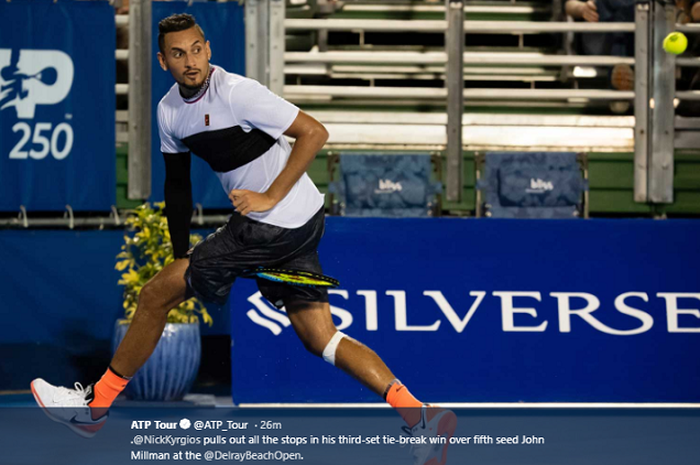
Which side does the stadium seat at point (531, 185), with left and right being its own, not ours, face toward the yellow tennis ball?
left

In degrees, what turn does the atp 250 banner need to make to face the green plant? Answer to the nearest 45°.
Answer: approximately 45° to its left

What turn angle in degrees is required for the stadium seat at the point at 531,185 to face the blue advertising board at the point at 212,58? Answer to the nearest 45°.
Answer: approximately 90° to its right

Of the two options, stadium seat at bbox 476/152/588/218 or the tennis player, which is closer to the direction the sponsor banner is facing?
the tennis player

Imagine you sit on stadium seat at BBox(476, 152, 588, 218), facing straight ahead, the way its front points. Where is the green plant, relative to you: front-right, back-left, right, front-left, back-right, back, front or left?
front-right

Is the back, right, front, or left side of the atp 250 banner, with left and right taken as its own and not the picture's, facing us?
front

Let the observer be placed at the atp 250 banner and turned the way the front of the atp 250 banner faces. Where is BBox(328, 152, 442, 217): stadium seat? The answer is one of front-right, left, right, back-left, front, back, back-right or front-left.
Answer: left

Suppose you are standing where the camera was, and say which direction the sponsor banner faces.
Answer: facing the viewer

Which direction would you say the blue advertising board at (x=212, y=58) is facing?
toward the camera

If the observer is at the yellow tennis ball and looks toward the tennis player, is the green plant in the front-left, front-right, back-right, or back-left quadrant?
front-right

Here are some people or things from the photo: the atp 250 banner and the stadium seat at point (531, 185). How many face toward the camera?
2

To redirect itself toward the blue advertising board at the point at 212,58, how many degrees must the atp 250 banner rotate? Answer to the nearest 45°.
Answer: approximately 90° to its left

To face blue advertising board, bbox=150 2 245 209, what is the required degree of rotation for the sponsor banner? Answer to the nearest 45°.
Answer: approximately 135° to its right

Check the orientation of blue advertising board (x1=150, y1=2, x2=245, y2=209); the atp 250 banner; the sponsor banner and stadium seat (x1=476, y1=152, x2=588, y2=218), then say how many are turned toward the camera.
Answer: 4

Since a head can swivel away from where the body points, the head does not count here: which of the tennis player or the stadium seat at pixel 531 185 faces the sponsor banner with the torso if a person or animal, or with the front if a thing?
the stadium seat

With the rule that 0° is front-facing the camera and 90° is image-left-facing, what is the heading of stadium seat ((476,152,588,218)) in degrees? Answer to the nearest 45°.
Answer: approximately 0°

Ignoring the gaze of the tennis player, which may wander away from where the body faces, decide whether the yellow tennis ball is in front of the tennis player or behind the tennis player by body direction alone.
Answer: behind

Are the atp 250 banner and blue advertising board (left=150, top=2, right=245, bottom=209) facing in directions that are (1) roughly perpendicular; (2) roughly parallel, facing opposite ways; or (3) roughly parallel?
roughly parallel

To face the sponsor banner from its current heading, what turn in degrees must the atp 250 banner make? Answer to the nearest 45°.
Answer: approximately 45° to its left
